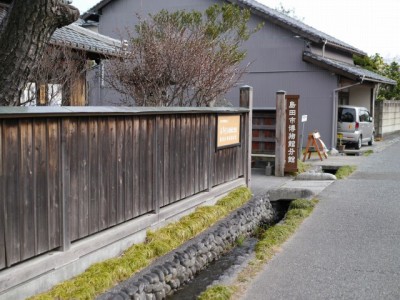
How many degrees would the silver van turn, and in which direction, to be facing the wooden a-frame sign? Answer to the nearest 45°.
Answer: approximately 135° to its right

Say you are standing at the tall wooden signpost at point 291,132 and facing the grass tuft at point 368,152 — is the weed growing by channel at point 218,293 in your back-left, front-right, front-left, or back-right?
back-right
